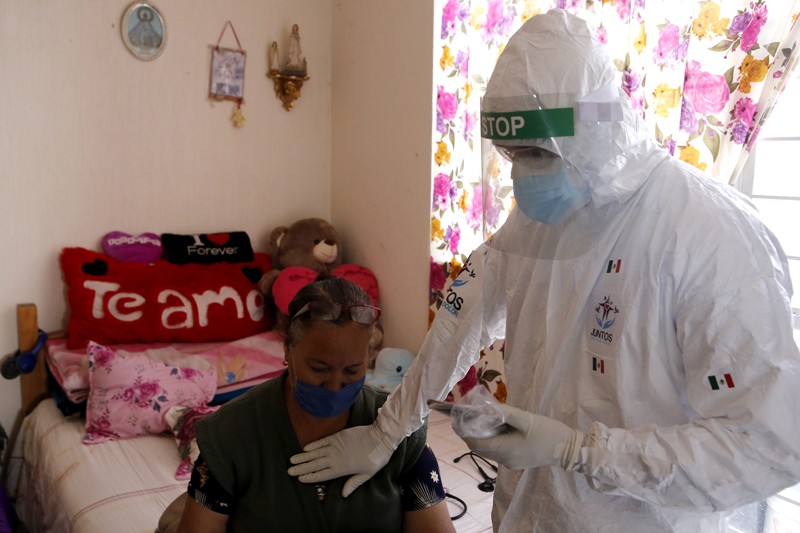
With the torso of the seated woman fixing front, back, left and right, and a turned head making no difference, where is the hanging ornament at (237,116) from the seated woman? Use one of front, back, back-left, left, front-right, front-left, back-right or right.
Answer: back

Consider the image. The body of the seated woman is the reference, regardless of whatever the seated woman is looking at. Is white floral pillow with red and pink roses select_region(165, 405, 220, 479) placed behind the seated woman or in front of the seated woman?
behind

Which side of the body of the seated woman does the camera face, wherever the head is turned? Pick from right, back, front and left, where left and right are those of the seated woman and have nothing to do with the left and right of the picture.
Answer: front

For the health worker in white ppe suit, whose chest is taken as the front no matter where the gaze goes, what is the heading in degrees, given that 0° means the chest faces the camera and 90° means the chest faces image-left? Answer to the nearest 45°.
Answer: approximately 45°

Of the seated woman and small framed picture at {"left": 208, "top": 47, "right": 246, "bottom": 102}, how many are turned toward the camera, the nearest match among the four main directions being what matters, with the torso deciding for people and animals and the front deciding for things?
2

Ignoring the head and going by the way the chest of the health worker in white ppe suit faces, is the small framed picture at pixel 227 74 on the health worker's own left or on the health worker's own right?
on the health worker's own right

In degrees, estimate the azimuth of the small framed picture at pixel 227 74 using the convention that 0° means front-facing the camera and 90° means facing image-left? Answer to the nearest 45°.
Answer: approximately 0°

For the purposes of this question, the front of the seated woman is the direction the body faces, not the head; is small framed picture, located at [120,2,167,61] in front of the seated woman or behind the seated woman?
behind

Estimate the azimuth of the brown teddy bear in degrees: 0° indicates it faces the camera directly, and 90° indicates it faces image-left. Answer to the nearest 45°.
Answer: approximately 315°

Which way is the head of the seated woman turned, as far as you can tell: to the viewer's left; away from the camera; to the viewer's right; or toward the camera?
toward the camera

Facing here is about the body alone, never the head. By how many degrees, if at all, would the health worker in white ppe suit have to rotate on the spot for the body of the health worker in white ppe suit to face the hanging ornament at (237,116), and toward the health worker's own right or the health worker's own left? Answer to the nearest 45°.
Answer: approximately 90° to the health worker's own right
